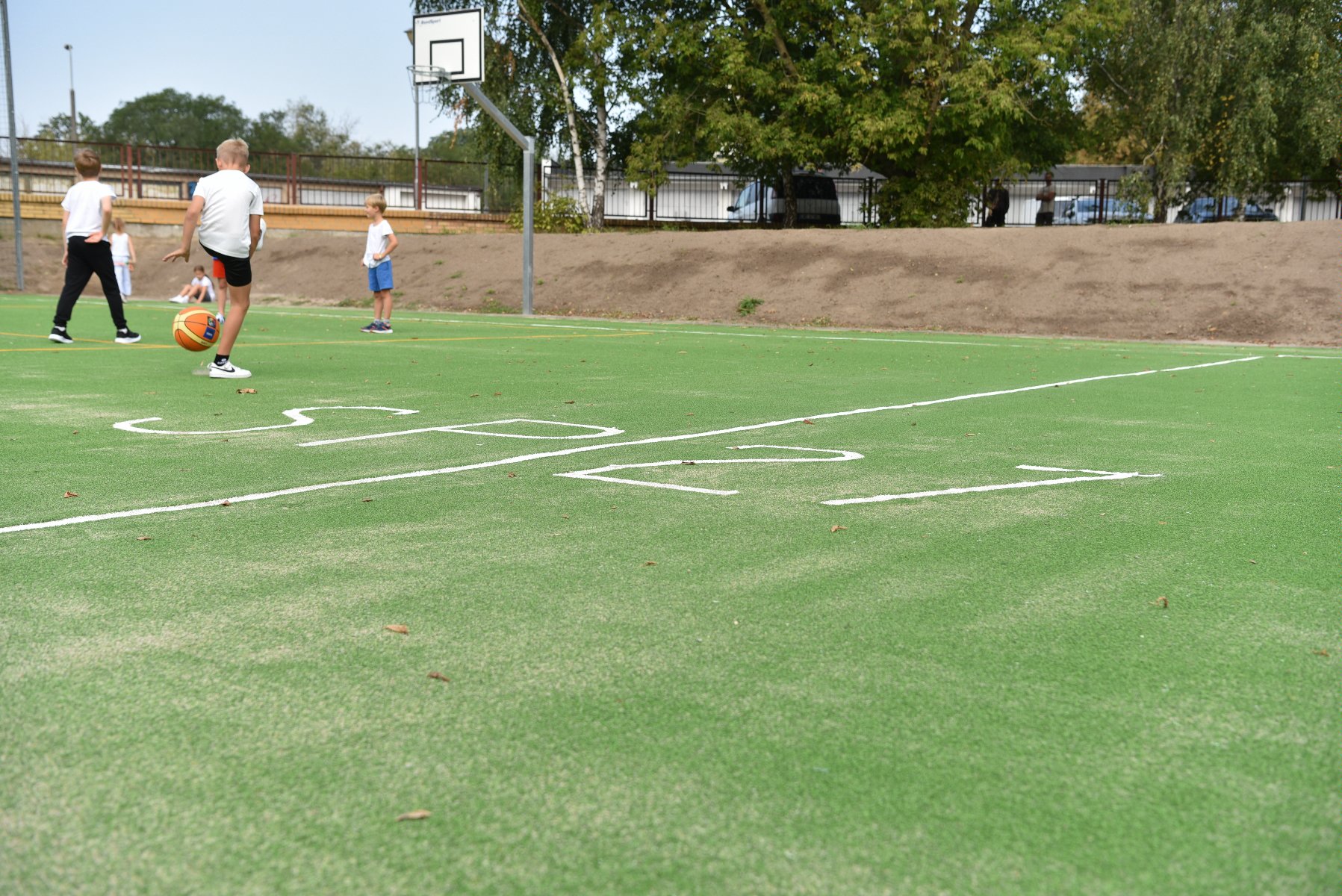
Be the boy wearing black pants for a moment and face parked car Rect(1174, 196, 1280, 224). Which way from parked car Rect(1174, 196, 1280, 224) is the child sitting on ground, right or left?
left

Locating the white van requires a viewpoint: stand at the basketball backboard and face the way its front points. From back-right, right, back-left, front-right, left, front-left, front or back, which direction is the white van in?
back

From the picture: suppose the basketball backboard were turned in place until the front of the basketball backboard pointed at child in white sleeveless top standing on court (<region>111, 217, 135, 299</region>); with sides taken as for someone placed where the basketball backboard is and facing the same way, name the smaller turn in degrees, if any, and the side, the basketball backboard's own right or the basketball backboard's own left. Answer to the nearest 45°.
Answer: approximately 45° to the basketball backboard's own right

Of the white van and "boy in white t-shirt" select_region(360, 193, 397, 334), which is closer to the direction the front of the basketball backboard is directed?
the boy in white t-shirt

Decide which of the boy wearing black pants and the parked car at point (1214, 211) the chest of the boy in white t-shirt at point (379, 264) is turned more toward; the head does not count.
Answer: the boy wearing black pants

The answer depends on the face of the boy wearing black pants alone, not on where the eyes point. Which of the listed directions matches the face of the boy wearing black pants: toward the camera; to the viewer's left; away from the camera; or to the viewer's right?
away from the camera

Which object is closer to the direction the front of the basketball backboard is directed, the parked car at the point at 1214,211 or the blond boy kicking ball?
the blond boy kicking ball
